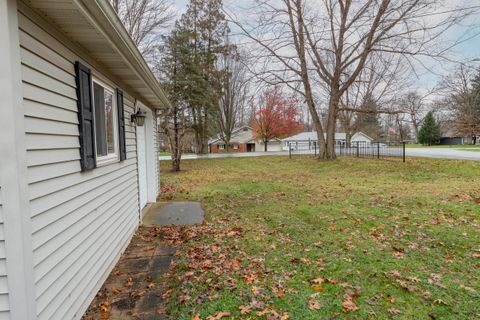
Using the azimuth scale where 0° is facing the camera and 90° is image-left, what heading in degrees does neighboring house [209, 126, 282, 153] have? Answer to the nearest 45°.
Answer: approximately 0°

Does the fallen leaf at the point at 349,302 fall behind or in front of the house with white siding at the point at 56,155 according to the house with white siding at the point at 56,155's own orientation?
in front

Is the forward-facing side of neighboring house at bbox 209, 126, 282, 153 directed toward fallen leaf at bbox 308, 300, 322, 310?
yes

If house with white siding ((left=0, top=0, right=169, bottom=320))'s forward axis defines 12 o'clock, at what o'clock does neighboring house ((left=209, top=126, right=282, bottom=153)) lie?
The neighboring house is roughly at 10 o'clock from the house with white siding.

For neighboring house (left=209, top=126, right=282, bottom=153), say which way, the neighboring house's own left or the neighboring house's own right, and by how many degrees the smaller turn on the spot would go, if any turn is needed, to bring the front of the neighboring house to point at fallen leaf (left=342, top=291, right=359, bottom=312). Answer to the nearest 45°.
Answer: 0° — it already faces it

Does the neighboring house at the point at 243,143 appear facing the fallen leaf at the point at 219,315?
yes

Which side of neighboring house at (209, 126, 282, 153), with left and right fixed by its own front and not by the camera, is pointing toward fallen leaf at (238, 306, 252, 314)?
front

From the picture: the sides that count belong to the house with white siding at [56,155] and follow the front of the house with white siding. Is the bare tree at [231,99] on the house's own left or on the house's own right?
on the house's own left

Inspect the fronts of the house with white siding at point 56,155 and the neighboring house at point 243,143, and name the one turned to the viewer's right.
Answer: the house with white siding

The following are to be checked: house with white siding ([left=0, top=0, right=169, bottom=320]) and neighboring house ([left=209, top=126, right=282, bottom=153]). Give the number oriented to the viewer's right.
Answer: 1

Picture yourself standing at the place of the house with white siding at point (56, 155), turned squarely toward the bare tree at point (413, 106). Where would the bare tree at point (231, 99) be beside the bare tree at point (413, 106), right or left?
left

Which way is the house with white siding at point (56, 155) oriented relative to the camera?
to the viewer's right

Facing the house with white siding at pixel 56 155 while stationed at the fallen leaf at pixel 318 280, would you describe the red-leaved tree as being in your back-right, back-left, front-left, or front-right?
back-right
